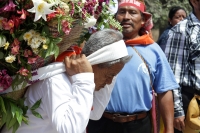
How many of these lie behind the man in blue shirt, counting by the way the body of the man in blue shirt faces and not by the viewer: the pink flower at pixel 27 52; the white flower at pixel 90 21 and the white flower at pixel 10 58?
0

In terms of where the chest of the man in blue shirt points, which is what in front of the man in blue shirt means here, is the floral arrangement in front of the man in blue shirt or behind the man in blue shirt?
in front

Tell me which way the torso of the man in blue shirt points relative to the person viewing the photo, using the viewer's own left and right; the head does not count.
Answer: facing the viewer and to the left of the viewer
